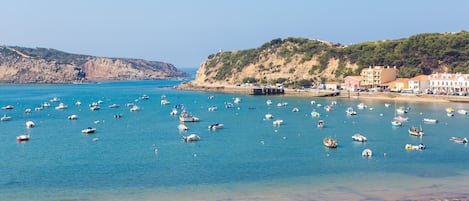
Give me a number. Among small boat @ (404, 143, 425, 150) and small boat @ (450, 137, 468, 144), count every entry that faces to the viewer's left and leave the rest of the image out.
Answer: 2

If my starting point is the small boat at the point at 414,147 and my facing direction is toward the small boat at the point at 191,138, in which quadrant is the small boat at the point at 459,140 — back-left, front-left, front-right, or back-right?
back-right

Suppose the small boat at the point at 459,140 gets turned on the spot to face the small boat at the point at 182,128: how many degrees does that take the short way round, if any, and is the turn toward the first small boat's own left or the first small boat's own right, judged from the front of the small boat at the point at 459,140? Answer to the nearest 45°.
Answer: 0° — it already faces it

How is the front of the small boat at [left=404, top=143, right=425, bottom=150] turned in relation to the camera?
facing to the left of the viewer

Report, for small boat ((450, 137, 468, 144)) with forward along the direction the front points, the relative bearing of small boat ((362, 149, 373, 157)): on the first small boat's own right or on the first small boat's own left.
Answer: on the first small boat's own left

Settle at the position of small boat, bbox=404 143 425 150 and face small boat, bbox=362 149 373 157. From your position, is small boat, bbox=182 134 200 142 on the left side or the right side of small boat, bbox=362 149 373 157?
right

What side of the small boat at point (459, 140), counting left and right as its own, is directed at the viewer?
left
